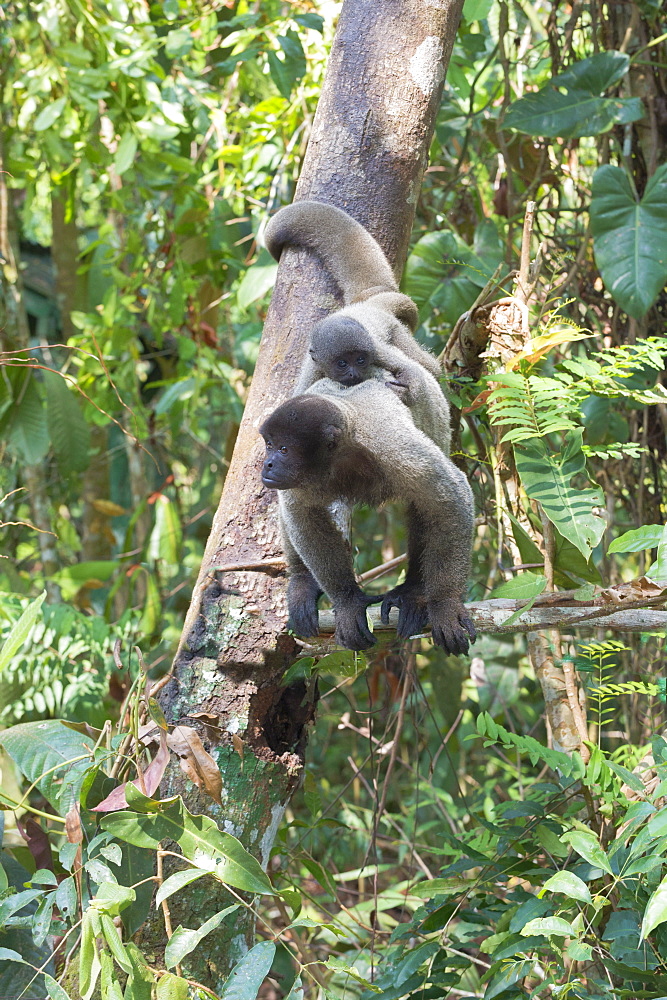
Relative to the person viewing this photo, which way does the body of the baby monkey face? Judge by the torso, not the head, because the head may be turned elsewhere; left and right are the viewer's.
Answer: facing the viewer and to the left of the viewer

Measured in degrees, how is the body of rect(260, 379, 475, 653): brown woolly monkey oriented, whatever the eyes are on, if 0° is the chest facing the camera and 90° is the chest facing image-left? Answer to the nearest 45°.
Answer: approximately 45°

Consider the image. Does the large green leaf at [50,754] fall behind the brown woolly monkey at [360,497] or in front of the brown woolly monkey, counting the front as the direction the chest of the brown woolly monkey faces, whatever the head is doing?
in front
